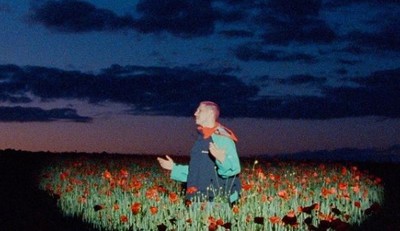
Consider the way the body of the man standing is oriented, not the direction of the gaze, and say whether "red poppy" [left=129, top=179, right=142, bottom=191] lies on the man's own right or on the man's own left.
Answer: on the man's own right

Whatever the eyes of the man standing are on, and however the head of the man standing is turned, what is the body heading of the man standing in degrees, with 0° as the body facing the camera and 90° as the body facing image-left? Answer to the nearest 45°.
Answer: approximately 45°

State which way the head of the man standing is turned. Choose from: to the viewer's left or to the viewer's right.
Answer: to the viewer's left
